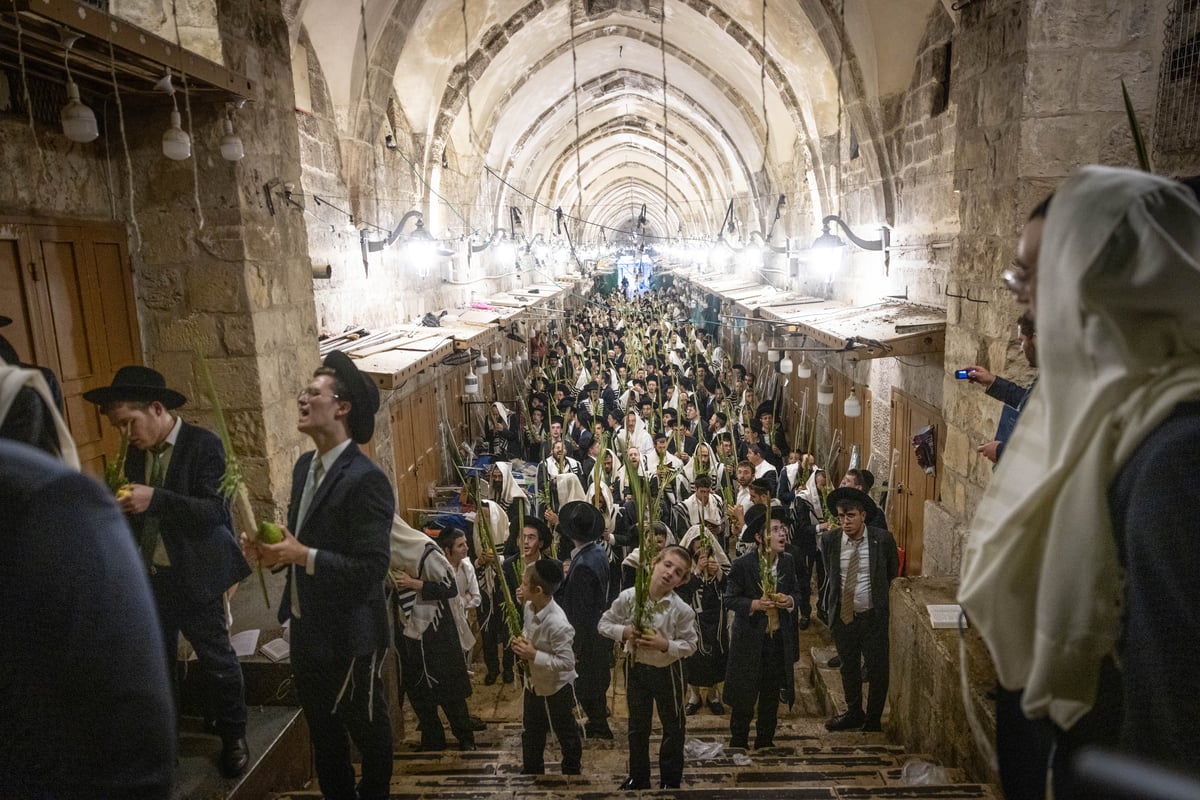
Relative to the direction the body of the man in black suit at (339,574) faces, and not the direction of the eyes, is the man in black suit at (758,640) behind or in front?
behind

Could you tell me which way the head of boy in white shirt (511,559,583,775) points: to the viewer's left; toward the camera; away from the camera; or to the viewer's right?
to the viewer's left

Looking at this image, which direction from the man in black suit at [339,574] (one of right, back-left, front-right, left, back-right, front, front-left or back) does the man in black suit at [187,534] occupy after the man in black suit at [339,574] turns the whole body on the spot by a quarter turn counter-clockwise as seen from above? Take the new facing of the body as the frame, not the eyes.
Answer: back

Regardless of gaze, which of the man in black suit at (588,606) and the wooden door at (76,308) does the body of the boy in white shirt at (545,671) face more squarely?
the wooden door

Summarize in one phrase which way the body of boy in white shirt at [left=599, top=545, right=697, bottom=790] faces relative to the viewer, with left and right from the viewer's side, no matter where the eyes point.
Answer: facing the viewer

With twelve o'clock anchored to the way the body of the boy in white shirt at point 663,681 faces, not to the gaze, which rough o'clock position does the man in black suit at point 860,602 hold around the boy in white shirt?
The man in black suit is roughly at 8 o'clock from the boy in white shirt.

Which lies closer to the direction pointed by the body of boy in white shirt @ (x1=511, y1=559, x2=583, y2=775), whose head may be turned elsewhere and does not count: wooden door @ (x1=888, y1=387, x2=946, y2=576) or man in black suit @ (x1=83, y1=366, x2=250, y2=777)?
the man in black suit
